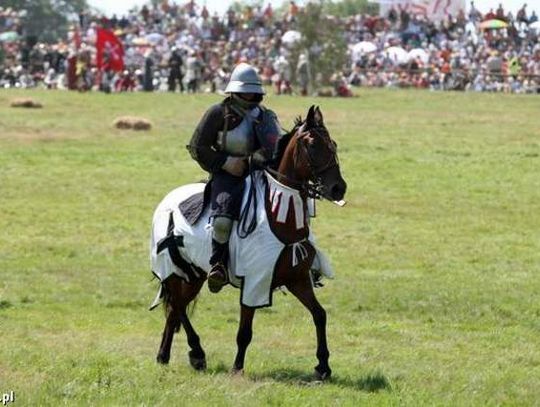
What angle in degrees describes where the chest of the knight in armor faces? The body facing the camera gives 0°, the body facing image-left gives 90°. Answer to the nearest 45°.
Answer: approximately 315°

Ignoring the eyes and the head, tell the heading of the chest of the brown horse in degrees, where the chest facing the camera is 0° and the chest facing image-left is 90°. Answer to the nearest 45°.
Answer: approximately 315°
